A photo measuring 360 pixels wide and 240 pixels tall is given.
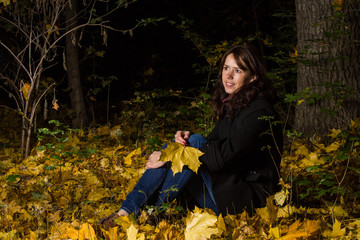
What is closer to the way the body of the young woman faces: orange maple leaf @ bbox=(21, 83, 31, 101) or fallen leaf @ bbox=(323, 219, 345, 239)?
the orange maple leaf

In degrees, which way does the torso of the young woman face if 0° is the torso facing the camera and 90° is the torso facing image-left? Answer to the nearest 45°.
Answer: approximately 90°

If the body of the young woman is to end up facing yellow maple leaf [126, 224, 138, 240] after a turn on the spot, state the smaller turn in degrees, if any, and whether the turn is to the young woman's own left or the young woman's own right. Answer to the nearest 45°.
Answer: approximately 45° to the young woman's own left

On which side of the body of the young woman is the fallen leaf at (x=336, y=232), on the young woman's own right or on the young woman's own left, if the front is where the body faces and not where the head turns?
on the young woman's own left

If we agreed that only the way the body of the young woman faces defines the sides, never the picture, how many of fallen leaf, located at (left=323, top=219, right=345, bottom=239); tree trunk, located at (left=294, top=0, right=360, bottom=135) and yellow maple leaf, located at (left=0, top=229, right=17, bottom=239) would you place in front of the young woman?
1

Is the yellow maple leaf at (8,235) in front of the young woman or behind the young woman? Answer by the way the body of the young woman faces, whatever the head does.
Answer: in front

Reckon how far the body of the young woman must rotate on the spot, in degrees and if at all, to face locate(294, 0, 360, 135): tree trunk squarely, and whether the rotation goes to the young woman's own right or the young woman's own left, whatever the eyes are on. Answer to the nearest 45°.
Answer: approximately 135° to the young woman's own right

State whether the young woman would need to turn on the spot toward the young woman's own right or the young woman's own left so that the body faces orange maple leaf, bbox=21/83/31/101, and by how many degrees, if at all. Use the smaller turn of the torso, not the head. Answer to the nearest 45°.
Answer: approximately 45° to the young woman's own right
